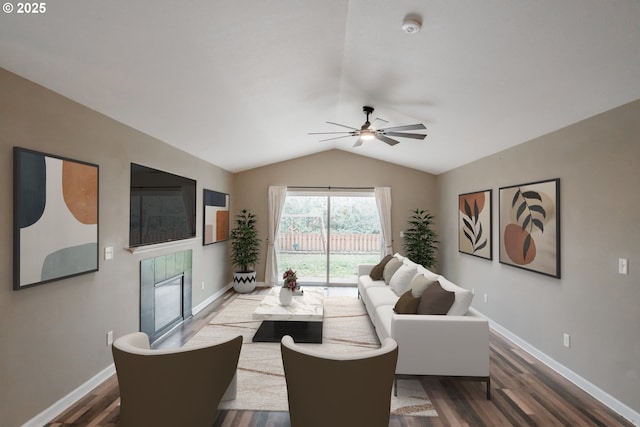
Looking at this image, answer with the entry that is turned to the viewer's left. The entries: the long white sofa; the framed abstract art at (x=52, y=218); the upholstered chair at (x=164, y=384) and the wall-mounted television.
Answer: the long white sofa

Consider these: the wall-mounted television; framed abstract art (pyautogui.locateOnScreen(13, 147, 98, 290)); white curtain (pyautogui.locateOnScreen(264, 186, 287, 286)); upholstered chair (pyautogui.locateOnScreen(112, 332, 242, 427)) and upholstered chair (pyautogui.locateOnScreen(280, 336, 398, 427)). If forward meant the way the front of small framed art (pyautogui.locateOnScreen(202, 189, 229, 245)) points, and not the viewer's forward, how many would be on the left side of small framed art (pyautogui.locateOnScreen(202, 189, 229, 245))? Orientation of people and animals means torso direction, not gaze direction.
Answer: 1

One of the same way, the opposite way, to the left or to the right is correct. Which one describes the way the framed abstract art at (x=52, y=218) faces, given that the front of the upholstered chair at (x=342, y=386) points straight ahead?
to the right

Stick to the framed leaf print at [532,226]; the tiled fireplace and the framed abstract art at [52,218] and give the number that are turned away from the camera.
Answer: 0

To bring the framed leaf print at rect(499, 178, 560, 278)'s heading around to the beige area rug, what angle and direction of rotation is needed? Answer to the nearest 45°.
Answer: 0° — it already faces it

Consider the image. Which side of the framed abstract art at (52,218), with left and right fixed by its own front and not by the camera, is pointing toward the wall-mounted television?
left

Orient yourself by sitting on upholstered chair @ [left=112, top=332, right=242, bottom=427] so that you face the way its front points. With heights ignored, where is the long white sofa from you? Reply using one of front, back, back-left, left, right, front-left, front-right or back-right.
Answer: front-right

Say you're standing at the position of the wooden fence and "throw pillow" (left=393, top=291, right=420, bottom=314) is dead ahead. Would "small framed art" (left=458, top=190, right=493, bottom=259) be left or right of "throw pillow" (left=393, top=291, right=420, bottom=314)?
left

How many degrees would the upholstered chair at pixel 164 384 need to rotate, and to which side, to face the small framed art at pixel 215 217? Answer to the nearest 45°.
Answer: approximately 45° to its left

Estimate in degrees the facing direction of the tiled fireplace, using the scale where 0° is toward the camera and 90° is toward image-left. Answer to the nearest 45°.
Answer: approximately 315°

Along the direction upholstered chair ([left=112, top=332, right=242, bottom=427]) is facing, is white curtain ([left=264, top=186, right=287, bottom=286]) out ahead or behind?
ahead

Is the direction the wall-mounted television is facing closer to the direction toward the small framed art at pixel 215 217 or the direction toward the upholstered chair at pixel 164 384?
the upholstered chair

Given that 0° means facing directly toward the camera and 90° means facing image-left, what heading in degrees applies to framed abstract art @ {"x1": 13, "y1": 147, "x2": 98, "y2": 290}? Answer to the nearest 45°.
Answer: approximately 315°

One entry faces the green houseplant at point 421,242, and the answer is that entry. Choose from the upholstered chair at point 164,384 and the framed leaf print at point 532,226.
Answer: the upholstered chair

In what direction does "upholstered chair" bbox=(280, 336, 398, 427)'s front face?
away from the camera

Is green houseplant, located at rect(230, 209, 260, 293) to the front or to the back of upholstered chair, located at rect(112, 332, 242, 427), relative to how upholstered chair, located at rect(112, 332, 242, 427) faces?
to the front

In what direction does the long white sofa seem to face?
to the viewer's left

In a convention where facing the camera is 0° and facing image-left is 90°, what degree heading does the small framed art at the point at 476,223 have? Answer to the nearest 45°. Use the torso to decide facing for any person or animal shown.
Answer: approximately 45°
